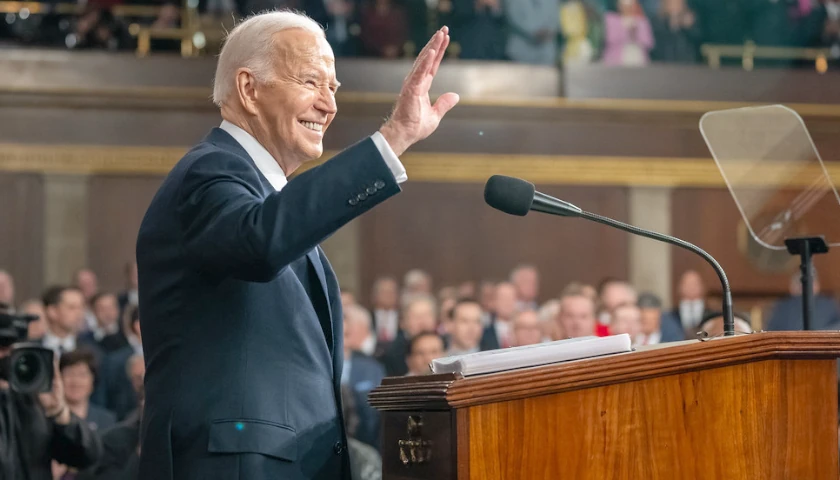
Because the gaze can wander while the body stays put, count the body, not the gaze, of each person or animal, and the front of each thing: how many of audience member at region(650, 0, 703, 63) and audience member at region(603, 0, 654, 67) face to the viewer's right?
0

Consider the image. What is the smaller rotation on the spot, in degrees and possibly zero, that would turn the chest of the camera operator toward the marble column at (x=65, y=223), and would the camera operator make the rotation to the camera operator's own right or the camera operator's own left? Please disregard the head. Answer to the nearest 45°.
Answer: approximately 135° to the camera operator's own left

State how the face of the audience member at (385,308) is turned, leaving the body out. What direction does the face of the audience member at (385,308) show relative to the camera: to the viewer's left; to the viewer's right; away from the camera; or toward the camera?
toward the camera

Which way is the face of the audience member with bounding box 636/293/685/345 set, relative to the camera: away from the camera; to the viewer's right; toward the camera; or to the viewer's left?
toward the camera

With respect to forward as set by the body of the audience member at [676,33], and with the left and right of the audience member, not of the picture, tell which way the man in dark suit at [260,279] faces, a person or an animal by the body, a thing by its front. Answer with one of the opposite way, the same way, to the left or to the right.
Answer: to the left

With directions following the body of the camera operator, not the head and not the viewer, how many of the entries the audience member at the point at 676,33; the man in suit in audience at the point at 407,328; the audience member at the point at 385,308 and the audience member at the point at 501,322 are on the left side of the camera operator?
4

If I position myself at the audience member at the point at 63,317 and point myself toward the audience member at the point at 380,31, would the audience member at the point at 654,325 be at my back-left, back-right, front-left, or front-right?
front-right

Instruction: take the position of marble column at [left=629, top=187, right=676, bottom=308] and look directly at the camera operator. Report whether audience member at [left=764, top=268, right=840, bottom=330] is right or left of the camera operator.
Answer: left

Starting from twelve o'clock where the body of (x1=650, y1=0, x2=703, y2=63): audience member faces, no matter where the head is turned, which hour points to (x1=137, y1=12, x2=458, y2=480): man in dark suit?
The man in dark suit is roughly at 12 o'clock from the audience member.

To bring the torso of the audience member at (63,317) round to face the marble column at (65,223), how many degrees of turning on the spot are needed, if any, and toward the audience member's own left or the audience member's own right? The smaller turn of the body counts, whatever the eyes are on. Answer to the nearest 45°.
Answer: approximately 135° to the audience member's own left

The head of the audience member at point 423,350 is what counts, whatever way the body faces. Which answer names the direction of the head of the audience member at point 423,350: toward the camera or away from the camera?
toward the camera

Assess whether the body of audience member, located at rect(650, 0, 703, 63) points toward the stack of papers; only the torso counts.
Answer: yes

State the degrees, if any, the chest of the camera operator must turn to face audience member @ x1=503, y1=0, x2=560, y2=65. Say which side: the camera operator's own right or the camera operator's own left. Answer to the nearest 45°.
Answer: approximately 90° to the camera operator's own left

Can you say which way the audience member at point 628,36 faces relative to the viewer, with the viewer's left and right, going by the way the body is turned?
facing the viewer

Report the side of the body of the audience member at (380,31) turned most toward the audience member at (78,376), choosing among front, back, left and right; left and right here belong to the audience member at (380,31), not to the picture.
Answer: front

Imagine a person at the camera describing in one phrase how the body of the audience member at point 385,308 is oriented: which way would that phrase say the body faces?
toward the camera

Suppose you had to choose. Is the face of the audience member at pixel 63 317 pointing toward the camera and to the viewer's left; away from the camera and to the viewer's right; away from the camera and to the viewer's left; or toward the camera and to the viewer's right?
toward the camera and to the viewer's right

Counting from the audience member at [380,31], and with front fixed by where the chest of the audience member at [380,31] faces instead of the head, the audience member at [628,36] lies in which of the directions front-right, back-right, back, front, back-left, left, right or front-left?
left
